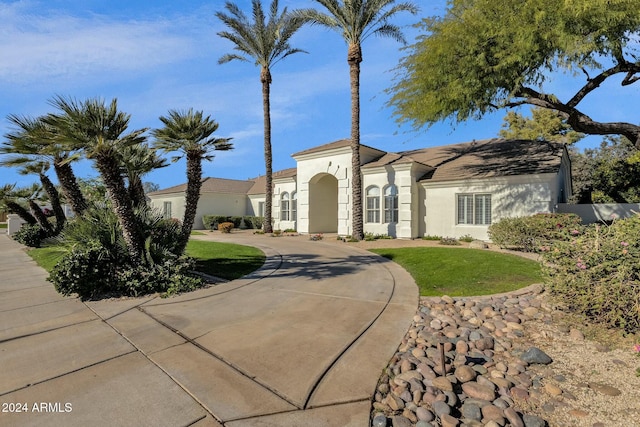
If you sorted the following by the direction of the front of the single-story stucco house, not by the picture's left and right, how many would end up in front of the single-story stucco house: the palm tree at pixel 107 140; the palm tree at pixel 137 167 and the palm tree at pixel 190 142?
3

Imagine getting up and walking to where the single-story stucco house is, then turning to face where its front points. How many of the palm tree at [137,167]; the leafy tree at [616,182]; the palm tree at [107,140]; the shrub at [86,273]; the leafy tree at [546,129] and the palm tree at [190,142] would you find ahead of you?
4

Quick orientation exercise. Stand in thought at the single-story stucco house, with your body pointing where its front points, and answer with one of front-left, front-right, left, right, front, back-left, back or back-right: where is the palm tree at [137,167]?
front

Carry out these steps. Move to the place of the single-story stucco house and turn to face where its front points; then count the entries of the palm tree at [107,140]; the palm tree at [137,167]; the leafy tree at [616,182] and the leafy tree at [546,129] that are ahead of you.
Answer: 2

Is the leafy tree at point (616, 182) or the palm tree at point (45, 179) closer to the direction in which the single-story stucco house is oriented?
the palm tree

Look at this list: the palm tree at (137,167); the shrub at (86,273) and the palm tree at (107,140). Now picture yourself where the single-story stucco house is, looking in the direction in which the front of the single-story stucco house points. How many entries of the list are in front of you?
3

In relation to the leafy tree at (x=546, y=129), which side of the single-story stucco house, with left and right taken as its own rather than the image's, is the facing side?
back

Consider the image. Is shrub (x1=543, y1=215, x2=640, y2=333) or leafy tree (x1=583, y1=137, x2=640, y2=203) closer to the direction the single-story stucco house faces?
the shrub

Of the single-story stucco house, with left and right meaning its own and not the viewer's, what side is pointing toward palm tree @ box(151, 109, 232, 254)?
front

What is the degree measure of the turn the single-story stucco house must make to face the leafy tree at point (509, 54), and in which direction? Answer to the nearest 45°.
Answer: approximately 45° to its left

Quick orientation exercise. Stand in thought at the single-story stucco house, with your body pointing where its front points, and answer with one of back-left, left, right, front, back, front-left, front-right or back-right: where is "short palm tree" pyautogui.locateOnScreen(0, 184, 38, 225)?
front-right

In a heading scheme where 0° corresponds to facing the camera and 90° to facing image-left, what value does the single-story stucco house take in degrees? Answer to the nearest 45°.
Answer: approximately 45°

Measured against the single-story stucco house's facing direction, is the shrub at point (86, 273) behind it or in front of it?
in front

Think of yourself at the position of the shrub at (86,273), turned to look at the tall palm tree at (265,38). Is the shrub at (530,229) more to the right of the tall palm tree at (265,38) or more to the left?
right

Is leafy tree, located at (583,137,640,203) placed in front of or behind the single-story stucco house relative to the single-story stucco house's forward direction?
behind
